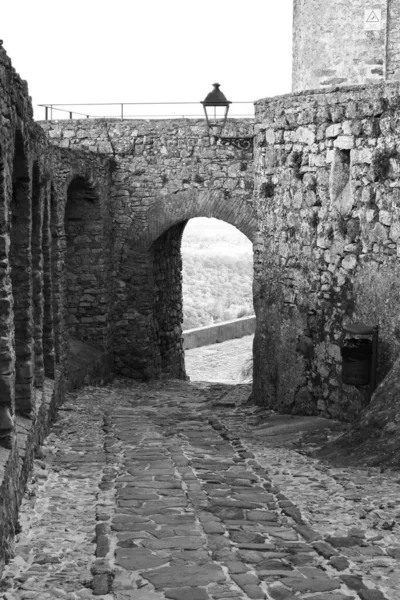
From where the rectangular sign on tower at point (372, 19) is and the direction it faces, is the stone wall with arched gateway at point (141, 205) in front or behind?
in front

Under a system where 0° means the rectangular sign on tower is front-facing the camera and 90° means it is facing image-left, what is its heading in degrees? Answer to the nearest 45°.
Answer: approximately 0°
